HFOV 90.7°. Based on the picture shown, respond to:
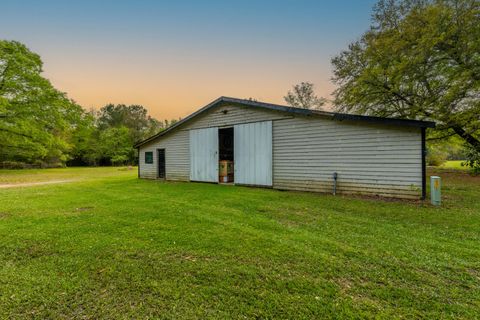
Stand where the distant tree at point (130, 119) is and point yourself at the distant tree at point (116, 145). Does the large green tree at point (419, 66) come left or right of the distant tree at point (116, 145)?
left

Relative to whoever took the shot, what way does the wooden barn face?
facing the viewer and to the left of the viewer

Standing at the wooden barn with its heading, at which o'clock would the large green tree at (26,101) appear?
The large green tree is roughly at 2 o'clock from the wooden barn.

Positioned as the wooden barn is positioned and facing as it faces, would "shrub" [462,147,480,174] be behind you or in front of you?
behind

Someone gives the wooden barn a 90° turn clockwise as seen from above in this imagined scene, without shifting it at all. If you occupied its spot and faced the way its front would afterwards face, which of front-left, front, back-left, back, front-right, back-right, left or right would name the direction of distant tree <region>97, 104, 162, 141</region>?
front

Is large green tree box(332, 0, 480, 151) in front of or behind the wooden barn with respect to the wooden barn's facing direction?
behind

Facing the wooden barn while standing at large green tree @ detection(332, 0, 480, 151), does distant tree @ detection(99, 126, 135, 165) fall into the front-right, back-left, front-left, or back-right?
front-right

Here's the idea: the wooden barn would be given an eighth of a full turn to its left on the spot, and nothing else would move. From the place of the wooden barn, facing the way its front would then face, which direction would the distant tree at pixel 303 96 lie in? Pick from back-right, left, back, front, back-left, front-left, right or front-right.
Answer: back

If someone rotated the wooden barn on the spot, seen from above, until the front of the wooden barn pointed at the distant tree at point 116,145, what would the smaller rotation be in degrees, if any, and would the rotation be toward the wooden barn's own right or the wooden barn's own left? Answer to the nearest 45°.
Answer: approximately 90° to the wooden barn's own right

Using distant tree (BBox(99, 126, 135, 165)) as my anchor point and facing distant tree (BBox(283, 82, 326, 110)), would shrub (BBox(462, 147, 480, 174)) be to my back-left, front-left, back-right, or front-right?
front-right

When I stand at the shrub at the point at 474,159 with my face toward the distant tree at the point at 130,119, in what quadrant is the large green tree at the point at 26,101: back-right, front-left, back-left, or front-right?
front-left
